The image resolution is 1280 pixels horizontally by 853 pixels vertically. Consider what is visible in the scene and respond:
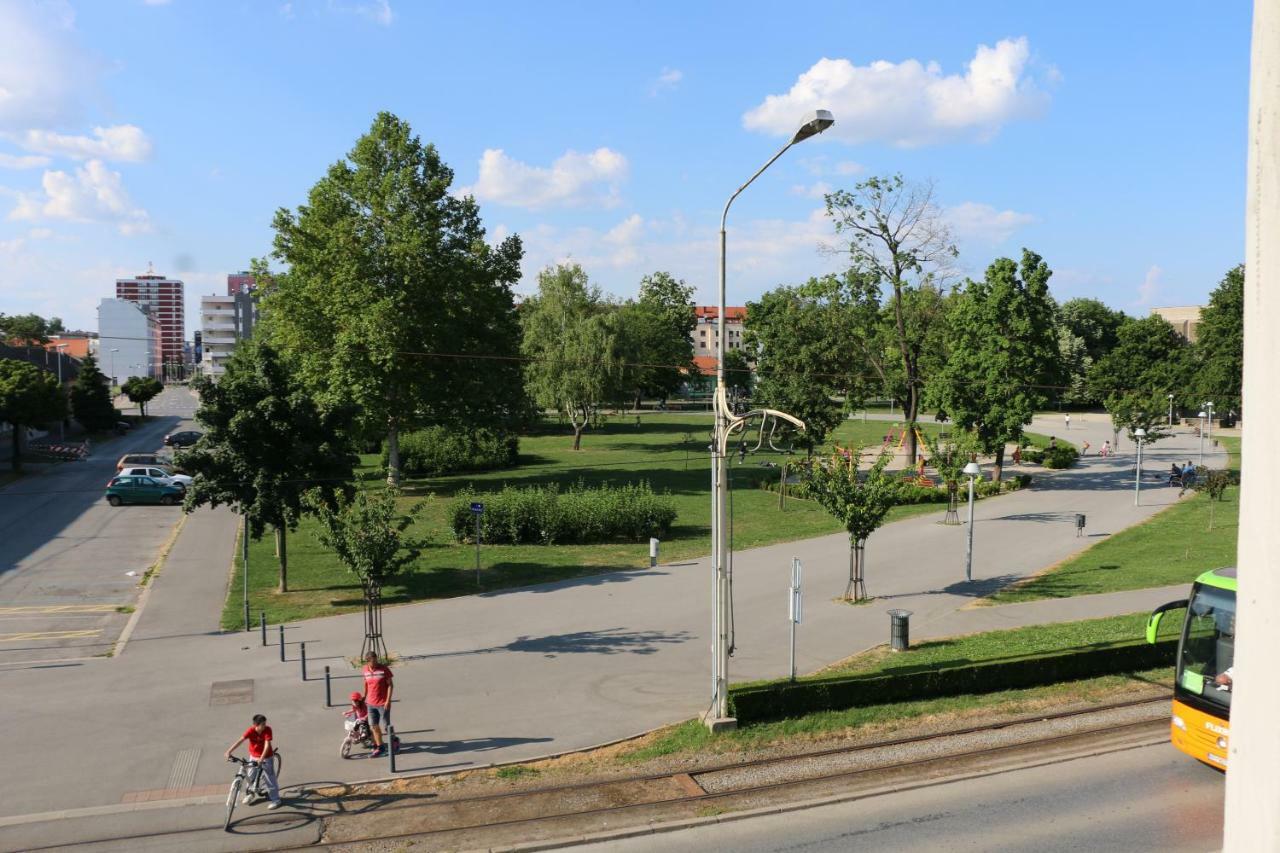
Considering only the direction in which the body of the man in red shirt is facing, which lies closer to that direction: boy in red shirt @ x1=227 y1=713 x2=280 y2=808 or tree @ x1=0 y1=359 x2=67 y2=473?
the boy in red shirt

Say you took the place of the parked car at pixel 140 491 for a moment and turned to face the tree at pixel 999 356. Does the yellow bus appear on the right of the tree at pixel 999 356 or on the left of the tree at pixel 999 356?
right

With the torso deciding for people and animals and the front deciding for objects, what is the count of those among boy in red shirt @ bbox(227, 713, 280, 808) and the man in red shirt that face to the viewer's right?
0

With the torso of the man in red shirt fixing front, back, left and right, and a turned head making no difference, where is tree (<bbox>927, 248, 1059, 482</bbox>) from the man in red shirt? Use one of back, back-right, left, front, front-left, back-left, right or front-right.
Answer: back

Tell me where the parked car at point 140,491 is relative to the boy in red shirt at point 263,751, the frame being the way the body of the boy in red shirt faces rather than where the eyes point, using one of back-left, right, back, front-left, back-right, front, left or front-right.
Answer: back-right

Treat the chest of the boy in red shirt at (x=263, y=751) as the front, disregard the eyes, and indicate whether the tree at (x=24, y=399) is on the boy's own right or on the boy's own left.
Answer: on the boy's own right

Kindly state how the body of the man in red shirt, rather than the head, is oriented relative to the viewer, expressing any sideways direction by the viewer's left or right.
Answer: facing the viewer and to the left of the viewer

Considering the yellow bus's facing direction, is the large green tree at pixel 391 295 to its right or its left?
on its right

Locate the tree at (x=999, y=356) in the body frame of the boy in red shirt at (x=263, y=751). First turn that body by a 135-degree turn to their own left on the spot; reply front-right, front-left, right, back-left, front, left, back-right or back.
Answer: front-left

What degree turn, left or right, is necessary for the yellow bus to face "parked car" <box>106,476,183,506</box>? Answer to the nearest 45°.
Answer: approximately 45° to its right
